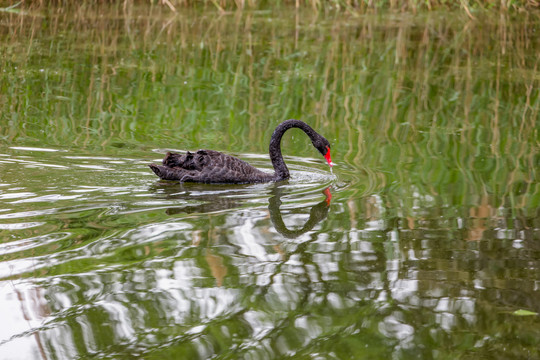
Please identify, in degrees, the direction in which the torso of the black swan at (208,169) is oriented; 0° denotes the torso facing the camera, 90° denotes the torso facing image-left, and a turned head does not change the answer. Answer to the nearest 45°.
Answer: approximately 270°
